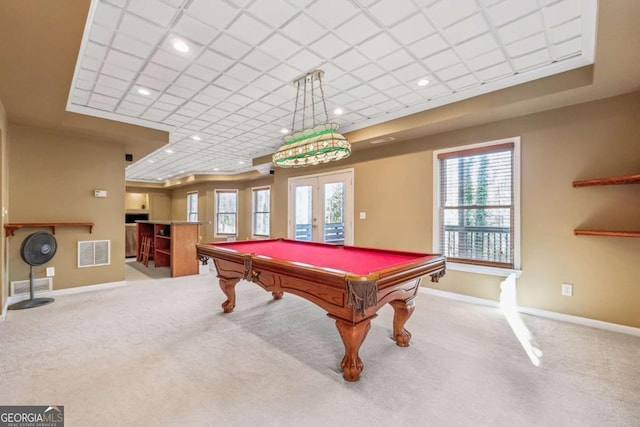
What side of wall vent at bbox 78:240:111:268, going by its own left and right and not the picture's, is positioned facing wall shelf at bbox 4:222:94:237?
right

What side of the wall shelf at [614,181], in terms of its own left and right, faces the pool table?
front

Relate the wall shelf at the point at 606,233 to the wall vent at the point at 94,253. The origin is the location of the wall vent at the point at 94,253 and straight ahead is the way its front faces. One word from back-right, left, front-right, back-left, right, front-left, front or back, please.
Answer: front-left

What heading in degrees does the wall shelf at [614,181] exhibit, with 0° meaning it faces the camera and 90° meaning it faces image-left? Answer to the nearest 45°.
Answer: approximately 45°

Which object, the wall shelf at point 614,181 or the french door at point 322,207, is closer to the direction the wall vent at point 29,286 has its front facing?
the wall shelf

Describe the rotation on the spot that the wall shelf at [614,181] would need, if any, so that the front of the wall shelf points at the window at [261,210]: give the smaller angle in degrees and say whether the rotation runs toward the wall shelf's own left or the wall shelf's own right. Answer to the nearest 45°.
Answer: approximately 45° to the wall shelf's own right

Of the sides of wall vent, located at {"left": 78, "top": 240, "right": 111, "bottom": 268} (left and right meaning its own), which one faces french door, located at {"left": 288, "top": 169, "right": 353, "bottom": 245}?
left

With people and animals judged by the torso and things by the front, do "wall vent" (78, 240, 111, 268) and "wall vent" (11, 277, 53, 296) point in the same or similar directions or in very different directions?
same or similar directions

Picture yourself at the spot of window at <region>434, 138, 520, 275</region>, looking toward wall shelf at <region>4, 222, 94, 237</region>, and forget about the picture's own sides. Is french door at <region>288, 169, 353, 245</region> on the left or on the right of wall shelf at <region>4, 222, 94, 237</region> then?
right

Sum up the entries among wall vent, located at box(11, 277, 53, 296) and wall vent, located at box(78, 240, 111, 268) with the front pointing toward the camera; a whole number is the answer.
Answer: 2

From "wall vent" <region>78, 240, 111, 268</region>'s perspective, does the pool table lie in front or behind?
in front

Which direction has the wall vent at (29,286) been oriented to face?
toward the camera

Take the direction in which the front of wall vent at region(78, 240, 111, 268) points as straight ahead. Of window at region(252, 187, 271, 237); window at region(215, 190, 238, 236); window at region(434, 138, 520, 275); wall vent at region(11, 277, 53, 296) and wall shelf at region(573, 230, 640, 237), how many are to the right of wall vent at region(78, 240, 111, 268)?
1

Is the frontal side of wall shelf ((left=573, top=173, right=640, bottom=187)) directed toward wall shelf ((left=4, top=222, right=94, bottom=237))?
yes
